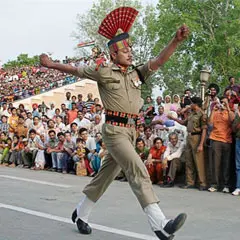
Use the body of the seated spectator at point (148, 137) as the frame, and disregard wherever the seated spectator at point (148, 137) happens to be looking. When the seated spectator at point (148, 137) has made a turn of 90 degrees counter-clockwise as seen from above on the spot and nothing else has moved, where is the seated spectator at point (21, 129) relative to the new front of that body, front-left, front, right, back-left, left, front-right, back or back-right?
back-left

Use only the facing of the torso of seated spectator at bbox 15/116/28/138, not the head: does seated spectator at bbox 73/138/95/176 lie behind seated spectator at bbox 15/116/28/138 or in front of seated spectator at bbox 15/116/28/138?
in front

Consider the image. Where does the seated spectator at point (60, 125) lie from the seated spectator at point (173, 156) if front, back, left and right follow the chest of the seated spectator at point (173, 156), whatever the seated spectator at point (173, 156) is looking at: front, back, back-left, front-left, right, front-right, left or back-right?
right

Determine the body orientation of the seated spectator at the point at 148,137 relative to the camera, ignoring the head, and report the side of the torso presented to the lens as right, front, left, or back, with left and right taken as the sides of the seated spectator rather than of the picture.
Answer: front

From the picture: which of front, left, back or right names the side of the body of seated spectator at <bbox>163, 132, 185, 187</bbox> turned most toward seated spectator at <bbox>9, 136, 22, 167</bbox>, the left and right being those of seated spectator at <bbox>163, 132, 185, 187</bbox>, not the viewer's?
right

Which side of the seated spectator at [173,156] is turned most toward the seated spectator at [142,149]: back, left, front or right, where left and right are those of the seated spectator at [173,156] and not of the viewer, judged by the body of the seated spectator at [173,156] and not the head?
right

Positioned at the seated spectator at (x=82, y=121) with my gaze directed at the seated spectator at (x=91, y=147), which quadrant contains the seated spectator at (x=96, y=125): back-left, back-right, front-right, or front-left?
front-left

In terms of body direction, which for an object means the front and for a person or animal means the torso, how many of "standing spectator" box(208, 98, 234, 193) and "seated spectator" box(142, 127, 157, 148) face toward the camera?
2

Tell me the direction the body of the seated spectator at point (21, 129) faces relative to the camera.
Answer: toward the camera

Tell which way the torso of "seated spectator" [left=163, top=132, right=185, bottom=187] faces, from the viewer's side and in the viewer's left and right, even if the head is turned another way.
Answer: facing the viewer and to the left of the viewer

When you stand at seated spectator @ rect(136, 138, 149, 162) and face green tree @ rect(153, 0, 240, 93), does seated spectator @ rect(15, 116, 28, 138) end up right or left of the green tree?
left

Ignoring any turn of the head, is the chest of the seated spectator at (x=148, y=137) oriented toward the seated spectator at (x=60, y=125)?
no
